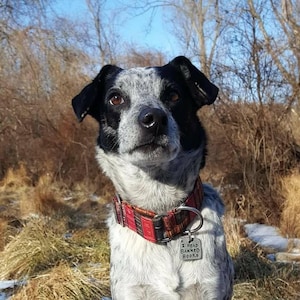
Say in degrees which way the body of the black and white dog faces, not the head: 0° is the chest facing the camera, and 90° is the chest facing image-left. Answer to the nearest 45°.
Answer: approximately 0°
